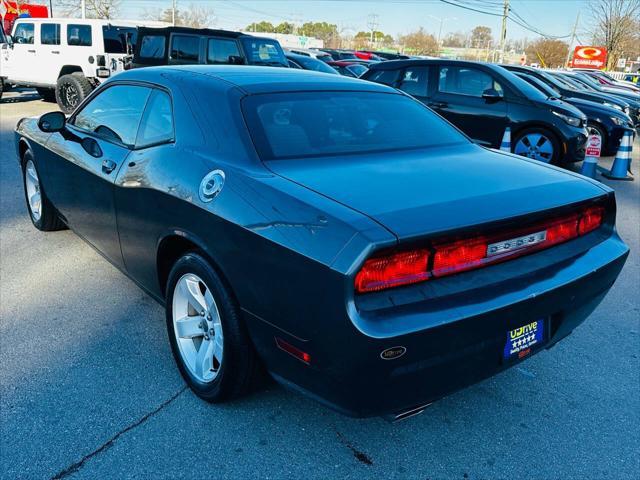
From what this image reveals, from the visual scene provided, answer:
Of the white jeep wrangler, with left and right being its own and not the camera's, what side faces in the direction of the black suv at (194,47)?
back

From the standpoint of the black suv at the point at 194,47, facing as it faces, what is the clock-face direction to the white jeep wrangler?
The white jeep wrangler is roughly at 6 o'clock from the black suv.

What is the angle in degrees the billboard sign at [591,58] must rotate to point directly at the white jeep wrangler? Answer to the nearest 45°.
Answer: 0° — it already faces it

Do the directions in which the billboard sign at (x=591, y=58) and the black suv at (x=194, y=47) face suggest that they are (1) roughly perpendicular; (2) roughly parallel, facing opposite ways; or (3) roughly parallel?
roughly perpendicular

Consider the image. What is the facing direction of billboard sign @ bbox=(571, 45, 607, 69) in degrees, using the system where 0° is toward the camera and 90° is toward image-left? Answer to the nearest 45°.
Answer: approximately 0°

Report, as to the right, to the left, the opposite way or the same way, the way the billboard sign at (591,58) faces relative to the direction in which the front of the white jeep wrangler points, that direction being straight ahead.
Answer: to the left

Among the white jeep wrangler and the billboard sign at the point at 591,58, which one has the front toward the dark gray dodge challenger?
the billboard sign

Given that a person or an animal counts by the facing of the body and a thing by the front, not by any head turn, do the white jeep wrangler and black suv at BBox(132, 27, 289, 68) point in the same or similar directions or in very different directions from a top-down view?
very different directions

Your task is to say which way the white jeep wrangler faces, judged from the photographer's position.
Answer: facing away from the viewer and to the left of the viewer

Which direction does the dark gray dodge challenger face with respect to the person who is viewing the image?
facing away from the viewer and to the left of the viewer

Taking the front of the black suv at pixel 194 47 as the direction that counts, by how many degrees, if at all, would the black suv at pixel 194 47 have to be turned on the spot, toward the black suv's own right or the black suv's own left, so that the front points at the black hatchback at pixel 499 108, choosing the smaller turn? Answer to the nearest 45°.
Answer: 0° — it already faces it
